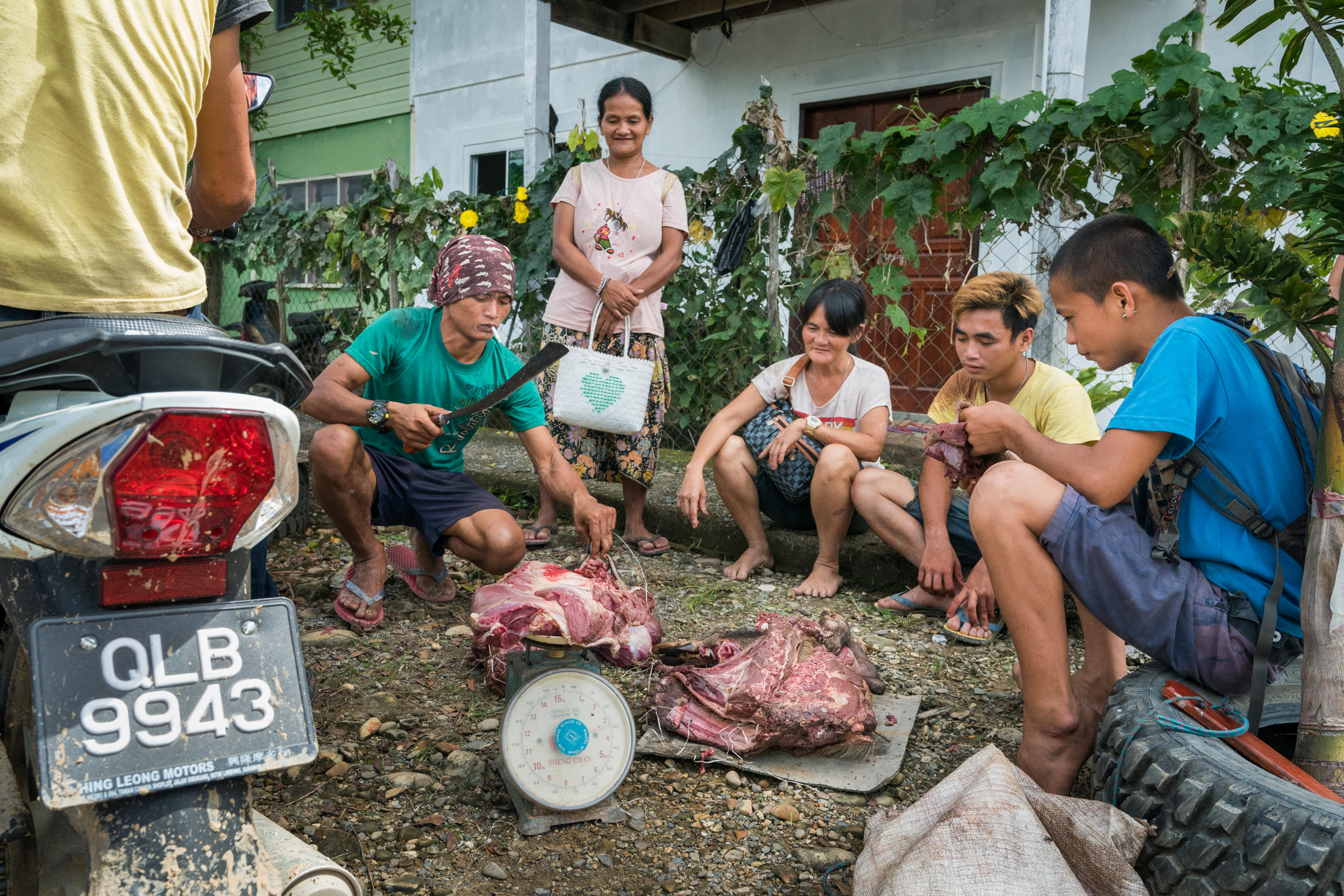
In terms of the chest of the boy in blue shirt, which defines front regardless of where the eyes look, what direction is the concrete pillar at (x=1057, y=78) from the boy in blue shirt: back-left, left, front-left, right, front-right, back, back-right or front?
right

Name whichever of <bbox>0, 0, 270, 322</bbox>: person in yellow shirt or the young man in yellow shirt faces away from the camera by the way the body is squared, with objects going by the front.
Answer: the person in yellow shirt

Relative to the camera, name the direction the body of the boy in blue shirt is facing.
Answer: to the viewer's left

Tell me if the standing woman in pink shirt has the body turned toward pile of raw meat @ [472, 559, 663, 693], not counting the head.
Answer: yes

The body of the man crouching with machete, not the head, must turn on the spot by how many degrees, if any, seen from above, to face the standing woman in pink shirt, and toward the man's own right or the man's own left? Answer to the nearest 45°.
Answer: approximately 90° to the man's own left

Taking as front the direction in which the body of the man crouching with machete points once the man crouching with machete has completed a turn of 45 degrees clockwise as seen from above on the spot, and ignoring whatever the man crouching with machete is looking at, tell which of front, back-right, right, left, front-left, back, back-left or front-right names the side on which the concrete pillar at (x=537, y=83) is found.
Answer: back

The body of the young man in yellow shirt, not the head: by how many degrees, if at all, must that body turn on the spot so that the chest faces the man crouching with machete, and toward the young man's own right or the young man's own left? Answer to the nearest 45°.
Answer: approximately 45° to the young man's own right

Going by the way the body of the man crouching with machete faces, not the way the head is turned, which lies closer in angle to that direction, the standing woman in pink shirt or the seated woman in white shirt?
the seated woman in white shirt

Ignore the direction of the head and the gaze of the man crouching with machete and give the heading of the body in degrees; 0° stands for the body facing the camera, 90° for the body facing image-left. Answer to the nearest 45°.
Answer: approximately 315°

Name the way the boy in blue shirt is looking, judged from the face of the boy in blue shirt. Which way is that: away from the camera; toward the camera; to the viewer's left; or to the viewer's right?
to the viewer's left

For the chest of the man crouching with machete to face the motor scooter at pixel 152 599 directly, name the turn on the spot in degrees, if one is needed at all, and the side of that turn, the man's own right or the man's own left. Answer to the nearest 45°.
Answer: approximately 45° to the man's own right

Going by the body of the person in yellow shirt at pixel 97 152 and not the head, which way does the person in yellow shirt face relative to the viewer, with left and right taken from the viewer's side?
facing away from the viewer

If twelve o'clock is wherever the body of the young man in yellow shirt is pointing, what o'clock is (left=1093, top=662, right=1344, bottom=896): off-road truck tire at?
The off-road truck tire is roughly at 10 o'clock from the young man in yellow shirt.
